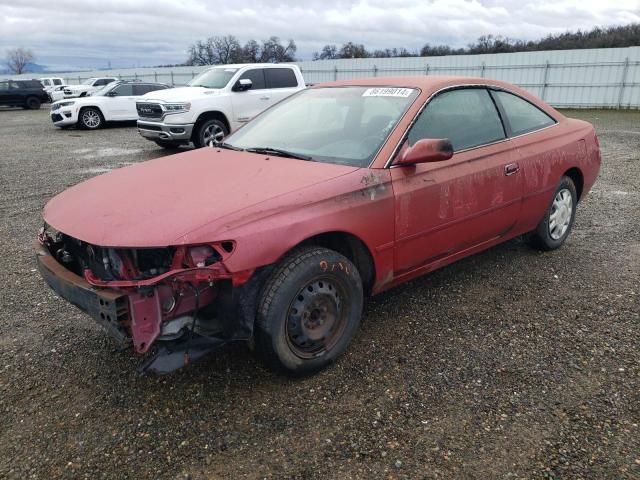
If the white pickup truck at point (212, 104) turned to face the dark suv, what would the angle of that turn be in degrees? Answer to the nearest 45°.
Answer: approximately 90° to its right

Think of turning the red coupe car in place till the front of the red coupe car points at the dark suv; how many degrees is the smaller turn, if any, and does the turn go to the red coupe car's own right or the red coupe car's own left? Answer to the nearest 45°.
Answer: approximately 90° to the red coupe car's own right

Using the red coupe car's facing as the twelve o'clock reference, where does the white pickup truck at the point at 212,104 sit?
The white pickup truck is roughly at 4 o'clock from the red coupe car.

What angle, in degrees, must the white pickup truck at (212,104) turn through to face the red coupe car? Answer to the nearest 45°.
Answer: approximately 45° to its left

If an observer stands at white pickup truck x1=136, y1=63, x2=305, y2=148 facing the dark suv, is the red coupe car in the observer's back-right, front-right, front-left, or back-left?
back-left

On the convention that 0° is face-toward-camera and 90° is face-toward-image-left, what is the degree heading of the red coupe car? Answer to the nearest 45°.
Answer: approximately 45°

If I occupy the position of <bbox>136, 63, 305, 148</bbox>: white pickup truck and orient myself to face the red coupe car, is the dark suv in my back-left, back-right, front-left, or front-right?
back-right
